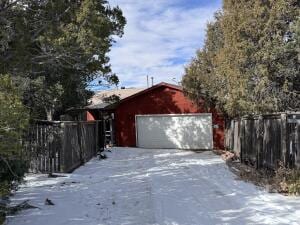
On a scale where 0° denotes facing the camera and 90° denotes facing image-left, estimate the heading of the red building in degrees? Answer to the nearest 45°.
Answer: approximately 0°

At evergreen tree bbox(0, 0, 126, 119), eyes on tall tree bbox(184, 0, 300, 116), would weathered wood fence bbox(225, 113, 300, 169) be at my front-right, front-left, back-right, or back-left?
front-right

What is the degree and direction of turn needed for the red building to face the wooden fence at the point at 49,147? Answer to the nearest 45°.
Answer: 0° — it already faces it

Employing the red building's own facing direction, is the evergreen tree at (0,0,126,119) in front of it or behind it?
in front

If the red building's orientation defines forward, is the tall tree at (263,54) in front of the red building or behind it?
in front

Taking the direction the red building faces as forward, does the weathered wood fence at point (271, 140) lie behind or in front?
in front
